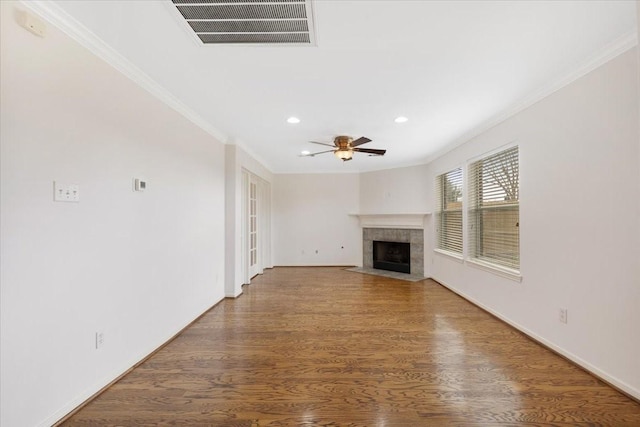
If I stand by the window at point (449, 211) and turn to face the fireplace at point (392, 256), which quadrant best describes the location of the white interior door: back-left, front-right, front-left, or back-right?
front-left

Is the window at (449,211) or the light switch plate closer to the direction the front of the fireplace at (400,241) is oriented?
the light switch plate

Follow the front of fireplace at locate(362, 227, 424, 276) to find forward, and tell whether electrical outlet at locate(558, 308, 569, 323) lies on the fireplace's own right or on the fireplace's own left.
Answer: on the fireplace's own left

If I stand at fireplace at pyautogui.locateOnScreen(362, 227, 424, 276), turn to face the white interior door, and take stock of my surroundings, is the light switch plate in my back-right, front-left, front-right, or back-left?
front-left

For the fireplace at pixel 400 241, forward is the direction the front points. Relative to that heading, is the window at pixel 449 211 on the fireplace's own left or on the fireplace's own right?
on the fireplace's own left

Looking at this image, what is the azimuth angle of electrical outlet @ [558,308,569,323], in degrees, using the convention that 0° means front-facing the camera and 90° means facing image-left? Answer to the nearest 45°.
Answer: approximately 45°

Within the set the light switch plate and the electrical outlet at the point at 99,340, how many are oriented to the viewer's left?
0

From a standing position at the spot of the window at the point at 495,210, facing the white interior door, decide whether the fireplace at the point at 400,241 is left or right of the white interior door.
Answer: right

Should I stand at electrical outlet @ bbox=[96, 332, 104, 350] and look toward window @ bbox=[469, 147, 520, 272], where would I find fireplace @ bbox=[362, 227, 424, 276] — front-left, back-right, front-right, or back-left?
front-left

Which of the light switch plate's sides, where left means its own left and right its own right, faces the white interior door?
left

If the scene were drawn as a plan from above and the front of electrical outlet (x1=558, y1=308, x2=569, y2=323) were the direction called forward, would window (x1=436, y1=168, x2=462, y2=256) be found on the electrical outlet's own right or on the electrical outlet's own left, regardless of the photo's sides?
on the electrical outlet's own right

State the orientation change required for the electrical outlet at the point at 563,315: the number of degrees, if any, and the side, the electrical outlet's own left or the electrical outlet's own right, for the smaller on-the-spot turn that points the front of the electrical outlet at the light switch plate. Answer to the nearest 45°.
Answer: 0° — it already faces it

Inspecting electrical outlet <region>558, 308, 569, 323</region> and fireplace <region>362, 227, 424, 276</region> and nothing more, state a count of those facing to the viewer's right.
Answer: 0

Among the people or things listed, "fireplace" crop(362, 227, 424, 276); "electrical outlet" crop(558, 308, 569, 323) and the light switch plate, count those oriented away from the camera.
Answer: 0
